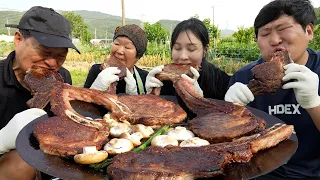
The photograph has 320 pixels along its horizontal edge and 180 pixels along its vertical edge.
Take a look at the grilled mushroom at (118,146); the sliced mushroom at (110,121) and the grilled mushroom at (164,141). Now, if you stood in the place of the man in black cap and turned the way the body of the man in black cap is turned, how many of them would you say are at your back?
0

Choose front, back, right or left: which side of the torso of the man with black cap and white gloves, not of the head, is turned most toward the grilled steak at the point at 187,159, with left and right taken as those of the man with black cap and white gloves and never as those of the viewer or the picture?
front

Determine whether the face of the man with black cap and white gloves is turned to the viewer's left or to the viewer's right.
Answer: to the viewer's right

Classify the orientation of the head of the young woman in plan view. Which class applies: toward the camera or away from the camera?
toward the camera

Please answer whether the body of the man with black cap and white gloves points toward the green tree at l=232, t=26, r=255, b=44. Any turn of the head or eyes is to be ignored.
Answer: no

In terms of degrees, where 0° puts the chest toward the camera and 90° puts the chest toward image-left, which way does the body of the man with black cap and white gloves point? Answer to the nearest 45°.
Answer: approximately 315°

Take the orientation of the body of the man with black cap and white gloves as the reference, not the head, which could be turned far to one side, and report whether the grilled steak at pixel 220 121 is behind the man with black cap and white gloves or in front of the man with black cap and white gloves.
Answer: in front

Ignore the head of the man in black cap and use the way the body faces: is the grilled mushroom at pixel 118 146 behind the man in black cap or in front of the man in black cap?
in front

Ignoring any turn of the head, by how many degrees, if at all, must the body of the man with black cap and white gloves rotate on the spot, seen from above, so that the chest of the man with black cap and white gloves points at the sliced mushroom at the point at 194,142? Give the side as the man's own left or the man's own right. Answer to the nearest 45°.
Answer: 0° — they already face it

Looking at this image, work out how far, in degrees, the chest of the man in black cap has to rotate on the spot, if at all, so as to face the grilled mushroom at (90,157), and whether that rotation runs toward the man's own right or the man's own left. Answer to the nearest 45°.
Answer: approximately 45° to the man's own right

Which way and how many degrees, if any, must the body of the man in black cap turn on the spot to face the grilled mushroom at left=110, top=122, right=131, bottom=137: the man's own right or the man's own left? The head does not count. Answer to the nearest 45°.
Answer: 0° — they already face it
